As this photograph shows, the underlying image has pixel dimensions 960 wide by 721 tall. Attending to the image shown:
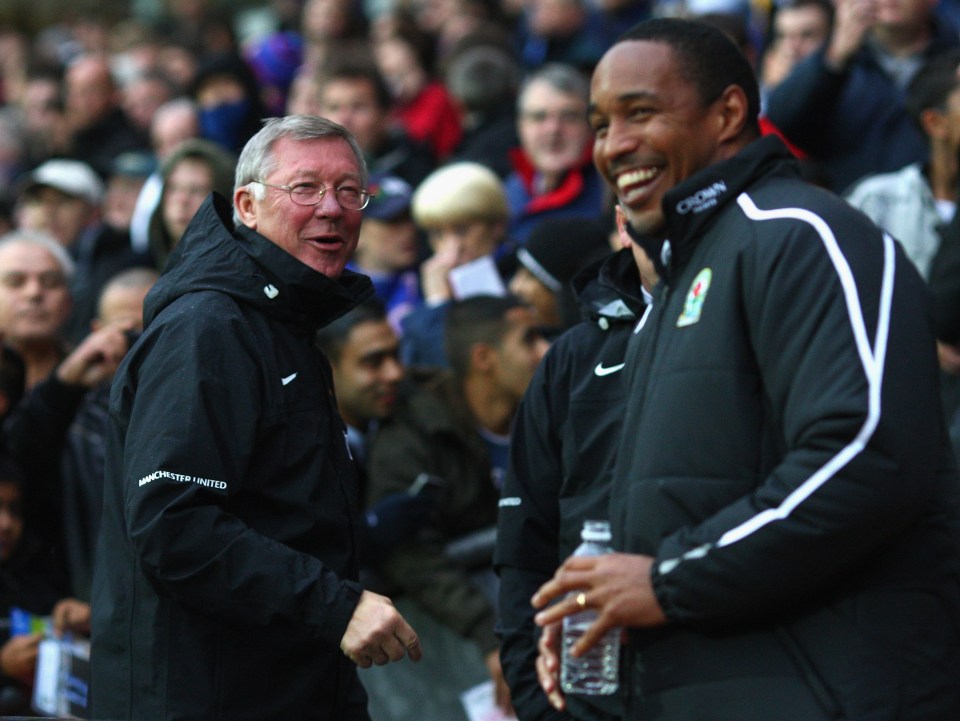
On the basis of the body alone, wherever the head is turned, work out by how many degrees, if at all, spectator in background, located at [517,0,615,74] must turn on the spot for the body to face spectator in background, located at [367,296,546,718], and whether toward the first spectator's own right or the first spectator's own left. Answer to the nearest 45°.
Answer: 0° — they already face them

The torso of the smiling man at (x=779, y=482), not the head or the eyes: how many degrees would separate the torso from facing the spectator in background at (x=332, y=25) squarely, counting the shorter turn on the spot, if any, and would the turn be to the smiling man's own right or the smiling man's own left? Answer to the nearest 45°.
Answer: approximately 135° to the smiling man's own right

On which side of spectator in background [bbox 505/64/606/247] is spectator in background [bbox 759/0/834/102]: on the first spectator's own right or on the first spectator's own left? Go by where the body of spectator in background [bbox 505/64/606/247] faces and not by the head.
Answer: on the first spectator's own left

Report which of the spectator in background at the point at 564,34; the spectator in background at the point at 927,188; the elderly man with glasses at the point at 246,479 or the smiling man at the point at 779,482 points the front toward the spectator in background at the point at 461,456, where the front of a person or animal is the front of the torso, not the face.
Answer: the spectator in background at the point at 564,34

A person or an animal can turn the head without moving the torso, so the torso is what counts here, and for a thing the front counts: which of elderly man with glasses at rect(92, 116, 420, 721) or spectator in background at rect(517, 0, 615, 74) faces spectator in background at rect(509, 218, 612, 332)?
spectator in background at rect(517, 0, 615, 74)

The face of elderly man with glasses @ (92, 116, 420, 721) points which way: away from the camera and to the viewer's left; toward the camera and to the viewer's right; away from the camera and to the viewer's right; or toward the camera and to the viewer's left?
toward the camera and to the viewer's right

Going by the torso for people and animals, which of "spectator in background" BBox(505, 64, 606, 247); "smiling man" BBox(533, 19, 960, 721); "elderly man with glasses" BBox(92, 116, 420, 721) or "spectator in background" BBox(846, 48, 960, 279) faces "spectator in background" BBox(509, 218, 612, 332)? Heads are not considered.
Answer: "spectator in background" BBox(505, 64, 606, 247)

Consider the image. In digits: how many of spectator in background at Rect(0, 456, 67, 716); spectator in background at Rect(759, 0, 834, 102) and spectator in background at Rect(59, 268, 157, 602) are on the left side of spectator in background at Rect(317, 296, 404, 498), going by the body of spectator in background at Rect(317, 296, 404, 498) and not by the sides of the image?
1

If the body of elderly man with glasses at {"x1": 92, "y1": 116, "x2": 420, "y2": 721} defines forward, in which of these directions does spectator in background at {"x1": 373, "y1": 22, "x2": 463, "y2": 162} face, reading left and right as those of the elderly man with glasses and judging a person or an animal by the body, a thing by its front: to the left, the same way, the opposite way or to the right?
to the right

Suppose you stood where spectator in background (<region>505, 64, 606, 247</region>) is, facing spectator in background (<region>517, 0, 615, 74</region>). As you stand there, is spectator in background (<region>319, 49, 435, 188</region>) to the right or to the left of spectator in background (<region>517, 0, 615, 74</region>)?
left

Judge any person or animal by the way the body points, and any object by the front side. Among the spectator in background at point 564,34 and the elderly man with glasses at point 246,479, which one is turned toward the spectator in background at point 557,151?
the spectator in background at point 564,34
